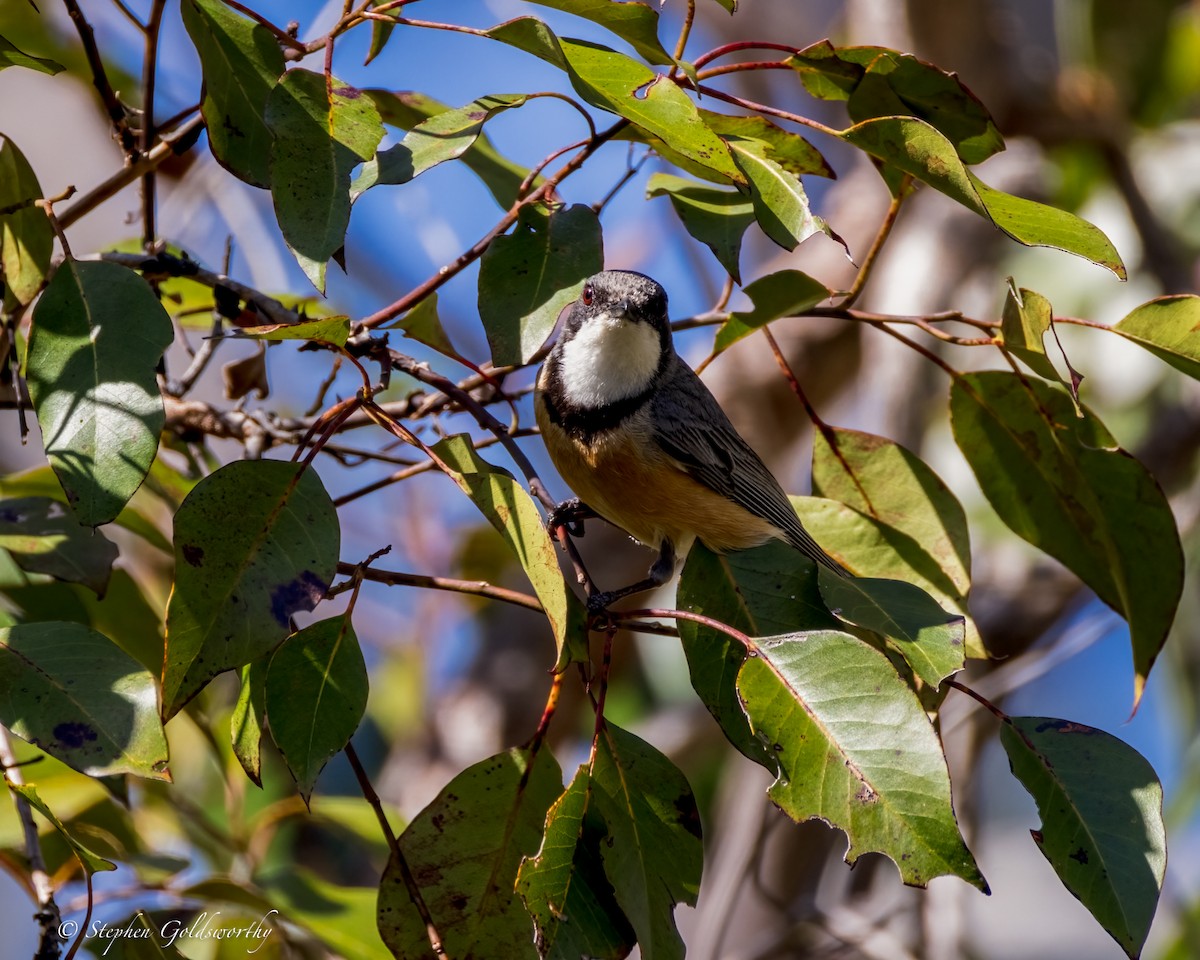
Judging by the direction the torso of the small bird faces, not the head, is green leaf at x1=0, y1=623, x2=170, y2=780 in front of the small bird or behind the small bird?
in front

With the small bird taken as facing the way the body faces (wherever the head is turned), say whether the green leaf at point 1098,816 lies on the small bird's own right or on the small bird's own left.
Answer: on the small bird's own left

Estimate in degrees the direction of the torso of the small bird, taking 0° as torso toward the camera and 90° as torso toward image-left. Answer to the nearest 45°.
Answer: approximately 45°

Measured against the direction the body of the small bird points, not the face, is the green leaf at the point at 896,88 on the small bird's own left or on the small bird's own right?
on the small bird's own left

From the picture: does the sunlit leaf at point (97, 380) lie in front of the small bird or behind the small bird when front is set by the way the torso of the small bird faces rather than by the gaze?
in front

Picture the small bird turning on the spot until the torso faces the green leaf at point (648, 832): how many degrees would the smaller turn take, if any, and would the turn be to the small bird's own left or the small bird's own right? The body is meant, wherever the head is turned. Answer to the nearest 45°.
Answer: approximately 45° to the small bird's own left
